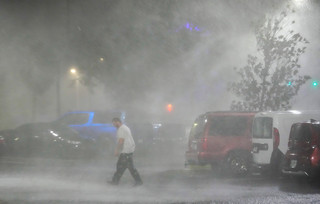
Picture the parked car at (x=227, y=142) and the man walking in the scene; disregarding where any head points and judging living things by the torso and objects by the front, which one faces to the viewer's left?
the man walking

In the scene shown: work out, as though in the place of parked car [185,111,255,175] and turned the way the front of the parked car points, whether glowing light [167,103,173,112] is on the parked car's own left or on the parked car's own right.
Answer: on the parked car's own left

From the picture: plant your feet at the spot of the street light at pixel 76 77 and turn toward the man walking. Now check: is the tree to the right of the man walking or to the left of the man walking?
left

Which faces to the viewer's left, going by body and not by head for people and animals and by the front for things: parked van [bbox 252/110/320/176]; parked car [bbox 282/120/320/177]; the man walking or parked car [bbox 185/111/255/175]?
the man walking

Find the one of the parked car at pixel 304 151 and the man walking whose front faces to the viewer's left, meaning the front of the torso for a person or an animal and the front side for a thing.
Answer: the man walking

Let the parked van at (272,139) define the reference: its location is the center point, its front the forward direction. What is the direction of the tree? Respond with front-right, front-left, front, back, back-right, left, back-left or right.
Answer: front-left

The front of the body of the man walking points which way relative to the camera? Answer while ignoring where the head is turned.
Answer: to the viewer's left

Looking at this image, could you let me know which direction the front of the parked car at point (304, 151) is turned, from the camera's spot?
facing away from the viewer and to the right of the viewer
